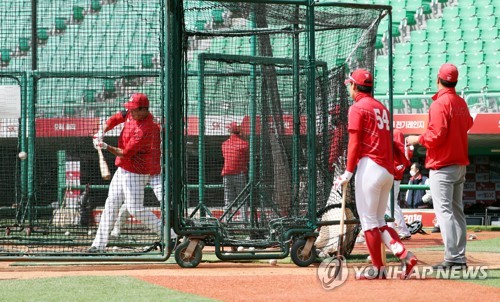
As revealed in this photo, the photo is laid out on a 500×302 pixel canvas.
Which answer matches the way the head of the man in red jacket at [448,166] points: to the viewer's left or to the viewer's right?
to the viewer's left

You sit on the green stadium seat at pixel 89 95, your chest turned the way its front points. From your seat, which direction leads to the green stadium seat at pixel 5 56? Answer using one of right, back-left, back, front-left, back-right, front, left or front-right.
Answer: back-right

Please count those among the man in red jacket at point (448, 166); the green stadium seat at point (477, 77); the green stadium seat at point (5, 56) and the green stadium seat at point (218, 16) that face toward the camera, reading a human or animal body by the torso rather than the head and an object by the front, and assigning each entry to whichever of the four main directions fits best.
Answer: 3

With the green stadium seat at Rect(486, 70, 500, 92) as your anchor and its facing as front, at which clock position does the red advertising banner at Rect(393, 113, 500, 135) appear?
The red advertising banner is roughly at 1 o'clock from the green stadium seat.

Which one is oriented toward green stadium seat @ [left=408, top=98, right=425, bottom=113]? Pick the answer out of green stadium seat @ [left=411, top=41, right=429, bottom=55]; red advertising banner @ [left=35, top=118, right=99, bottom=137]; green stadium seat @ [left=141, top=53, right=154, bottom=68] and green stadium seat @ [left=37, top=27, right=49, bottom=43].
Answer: green stadium seat @ [left=411, top=41, right=429, bottom=55]

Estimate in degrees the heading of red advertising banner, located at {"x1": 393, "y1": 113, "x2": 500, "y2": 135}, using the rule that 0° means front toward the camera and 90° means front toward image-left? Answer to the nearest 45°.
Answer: approximately 0°

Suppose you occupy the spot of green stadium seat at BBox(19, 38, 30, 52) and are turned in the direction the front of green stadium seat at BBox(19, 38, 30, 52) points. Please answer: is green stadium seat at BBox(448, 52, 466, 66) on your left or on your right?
on your left

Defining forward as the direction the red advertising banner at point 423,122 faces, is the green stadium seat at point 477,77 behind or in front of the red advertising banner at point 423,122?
behind
